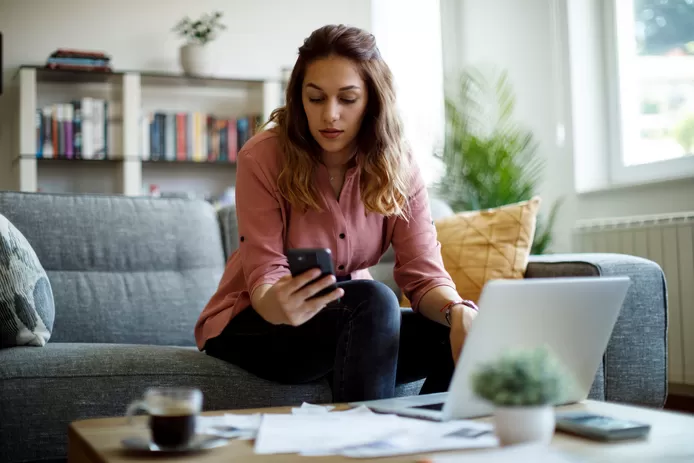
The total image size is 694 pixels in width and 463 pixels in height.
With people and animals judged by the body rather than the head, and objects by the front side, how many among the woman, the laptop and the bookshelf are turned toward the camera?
2

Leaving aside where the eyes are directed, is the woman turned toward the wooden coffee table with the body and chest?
yes

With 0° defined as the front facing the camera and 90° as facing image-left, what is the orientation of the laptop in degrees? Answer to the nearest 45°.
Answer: approximately 135°

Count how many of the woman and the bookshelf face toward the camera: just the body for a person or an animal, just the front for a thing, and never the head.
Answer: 2

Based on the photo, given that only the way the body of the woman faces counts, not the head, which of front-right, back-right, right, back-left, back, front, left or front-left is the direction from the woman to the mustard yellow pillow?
back-left

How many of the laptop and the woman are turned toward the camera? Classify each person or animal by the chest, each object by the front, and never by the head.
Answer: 1

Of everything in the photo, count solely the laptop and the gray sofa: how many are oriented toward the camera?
1

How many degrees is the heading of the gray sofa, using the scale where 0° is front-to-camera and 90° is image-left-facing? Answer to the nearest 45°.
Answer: approximately 0°

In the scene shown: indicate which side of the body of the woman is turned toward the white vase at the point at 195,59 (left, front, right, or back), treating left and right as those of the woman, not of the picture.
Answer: back

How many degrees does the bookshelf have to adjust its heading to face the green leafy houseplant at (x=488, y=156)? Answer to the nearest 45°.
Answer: approximately 45° to its left
